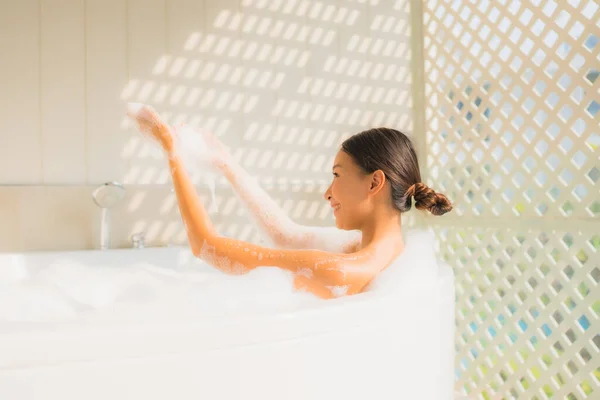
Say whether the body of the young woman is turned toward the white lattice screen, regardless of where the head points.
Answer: no

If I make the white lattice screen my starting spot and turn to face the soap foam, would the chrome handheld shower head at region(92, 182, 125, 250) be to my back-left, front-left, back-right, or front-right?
front-right

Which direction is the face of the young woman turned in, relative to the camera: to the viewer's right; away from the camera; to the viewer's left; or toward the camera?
to the viewer's left

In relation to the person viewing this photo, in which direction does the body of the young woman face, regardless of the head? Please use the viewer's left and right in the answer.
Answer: facing to the left of the viewer

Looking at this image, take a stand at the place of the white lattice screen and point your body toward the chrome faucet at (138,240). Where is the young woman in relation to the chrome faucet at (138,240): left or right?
left

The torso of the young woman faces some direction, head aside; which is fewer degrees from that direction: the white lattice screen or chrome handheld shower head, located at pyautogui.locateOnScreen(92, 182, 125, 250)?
the chrome handheld shower head

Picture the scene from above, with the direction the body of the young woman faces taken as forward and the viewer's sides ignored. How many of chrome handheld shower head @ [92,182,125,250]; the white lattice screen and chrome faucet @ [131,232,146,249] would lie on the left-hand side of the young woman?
0
